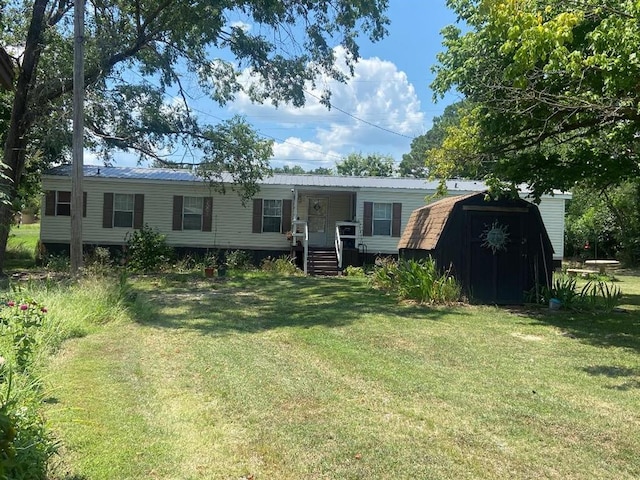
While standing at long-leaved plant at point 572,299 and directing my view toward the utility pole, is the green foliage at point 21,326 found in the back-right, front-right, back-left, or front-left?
front-left

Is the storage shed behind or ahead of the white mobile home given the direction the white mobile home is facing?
ahead

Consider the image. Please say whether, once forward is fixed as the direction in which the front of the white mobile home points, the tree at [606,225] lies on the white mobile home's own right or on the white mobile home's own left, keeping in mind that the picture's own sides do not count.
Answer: on the white mobile home's own left

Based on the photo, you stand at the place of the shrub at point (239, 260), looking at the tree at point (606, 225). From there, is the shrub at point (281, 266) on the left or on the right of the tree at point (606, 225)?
right

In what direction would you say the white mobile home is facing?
toward the camera

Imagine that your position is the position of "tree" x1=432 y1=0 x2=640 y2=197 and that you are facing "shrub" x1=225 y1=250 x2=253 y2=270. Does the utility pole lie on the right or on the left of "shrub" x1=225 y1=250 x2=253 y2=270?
left

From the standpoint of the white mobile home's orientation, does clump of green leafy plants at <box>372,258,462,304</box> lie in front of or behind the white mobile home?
in front

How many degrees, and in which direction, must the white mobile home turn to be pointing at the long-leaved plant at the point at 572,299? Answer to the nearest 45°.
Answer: approximately 45° to its left

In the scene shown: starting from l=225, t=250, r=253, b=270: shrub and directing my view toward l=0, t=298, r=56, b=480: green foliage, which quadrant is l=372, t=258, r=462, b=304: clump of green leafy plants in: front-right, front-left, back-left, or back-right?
front-left

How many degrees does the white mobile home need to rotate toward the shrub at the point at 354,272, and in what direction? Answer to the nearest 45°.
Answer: approximately 90° to its left

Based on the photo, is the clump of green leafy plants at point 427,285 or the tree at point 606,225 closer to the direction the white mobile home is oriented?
the clump of green leafy plants

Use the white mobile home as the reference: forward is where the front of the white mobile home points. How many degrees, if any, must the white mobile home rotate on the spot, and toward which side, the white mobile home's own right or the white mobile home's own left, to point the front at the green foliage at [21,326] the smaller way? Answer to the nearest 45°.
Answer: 0° — it already faces it

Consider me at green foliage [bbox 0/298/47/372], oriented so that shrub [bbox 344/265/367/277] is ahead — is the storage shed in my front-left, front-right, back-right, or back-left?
front-right

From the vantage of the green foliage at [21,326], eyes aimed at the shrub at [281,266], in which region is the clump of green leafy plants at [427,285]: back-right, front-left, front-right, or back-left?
front-right

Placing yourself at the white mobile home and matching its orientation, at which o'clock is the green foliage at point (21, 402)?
The green foliage is roughly at 12 o'clock from the white mobile home.
